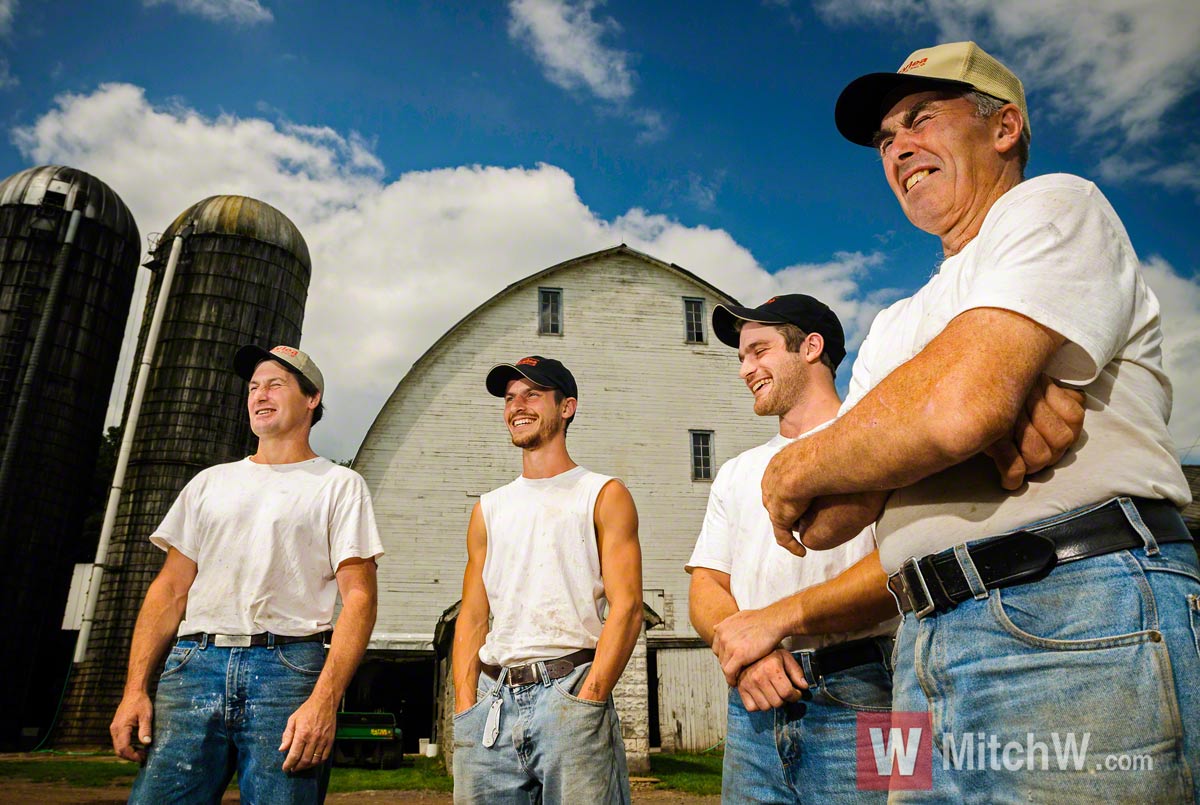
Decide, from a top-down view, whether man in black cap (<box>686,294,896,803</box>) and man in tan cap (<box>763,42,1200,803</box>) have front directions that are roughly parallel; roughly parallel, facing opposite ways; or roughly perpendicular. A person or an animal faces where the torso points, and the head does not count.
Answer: roughly parallel

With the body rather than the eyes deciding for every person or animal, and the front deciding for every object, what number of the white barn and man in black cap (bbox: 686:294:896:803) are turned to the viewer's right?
0

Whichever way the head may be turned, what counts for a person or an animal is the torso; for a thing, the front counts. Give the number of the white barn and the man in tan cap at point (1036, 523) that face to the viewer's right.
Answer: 0

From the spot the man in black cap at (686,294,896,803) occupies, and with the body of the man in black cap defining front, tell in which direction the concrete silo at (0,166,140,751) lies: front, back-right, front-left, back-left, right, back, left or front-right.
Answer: right

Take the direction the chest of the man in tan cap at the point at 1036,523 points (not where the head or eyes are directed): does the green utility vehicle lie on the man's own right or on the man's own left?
on the man's own right

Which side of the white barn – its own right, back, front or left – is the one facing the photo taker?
front

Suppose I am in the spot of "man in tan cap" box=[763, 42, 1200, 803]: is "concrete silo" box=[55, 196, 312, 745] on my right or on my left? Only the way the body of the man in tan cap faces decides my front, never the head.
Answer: on my right

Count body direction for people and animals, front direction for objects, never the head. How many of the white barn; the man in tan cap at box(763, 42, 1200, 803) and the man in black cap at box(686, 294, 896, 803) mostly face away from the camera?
0

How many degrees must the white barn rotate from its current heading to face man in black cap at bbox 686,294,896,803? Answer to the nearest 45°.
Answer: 0° — it already faces them

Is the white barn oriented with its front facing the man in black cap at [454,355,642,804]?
yes

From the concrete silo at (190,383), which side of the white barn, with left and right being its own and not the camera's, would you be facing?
right

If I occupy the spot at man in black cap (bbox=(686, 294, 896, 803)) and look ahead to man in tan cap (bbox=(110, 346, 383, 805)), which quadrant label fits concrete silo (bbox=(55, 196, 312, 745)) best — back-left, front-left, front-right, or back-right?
front-right

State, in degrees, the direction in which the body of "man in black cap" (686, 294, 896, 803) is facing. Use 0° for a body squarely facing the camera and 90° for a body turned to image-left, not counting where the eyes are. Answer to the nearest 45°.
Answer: approximately 45°

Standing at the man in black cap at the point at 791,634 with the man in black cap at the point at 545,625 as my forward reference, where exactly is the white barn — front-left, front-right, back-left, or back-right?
front-right

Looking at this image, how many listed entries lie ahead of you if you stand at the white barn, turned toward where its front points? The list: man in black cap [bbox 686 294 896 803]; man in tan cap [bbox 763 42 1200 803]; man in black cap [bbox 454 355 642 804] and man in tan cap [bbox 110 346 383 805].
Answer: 4

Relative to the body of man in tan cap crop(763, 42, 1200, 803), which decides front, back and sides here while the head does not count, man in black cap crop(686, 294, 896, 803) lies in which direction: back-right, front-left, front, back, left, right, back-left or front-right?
right

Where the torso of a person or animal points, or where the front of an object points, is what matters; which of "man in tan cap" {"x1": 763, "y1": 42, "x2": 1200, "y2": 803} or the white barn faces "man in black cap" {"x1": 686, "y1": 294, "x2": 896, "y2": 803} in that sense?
the white barn

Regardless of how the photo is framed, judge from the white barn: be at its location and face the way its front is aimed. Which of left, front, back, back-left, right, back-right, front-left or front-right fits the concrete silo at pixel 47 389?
right
